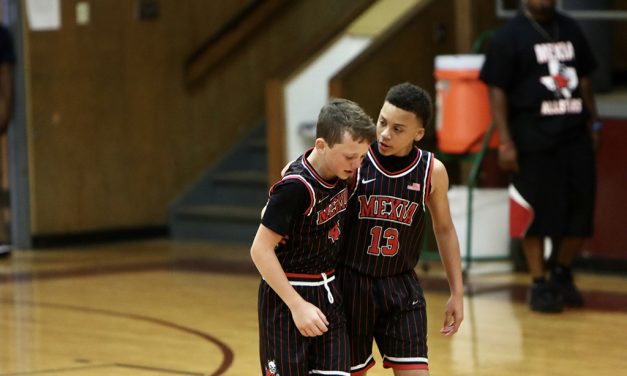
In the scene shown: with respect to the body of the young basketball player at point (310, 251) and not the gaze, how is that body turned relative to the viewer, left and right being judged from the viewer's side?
facing the viewer and to the right of the viewer

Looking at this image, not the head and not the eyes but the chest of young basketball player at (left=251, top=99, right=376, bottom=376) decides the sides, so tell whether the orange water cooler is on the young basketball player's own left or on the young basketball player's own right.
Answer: on the young basketball player's own left

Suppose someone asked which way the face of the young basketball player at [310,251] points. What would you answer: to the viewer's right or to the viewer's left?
to the viewer's right

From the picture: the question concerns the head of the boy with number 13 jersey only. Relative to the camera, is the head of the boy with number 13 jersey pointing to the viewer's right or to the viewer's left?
to the viewer's left

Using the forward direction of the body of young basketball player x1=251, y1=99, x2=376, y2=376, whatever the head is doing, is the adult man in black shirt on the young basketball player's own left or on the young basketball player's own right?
on the young basketball player's own left
